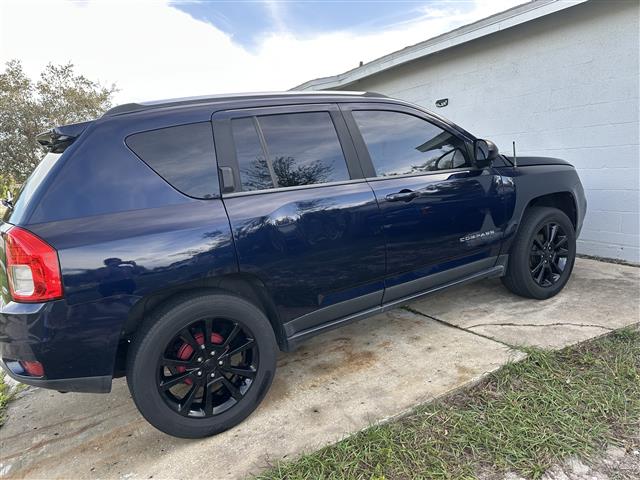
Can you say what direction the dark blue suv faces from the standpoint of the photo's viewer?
facing away from the viewer and to the right of the viewer

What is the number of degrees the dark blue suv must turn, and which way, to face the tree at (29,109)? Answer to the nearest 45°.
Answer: approximately 90° to its left
